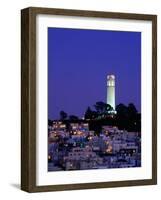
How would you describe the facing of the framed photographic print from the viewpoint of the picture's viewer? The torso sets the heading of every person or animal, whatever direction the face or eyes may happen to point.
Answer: facing the viewer and to the right of the viewer
